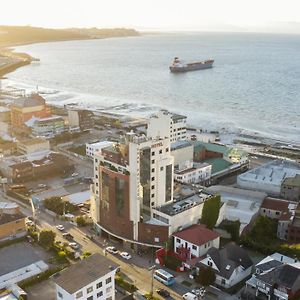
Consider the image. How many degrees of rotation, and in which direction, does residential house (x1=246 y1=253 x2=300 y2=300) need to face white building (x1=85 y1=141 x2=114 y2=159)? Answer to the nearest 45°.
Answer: approximately 90° to its right

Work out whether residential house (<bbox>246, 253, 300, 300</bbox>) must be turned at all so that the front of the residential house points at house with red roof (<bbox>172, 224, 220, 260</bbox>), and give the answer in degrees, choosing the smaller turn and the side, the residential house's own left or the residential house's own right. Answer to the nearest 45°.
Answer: approximately 90° to the residential house's own right

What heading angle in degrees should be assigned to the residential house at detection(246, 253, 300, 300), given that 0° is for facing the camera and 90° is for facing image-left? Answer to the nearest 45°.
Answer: approximately 45°

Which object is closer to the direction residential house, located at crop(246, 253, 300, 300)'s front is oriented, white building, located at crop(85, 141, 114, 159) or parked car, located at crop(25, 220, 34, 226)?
the parked car

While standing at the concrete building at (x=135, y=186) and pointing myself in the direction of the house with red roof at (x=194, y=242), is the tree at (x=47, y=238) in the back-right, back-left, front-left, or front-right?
back-right

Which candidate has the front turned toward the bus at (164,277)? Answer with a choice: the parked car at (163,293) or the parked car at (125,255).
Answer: the parked car at (125,255)

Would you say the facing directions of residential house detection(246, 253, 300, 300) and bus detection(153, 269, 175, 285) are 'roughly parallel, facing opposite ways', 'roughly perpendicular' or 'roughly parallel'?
roughly perpendicular

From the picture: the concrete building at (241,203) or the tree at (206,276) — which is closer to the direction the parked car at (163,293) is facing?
the tree
